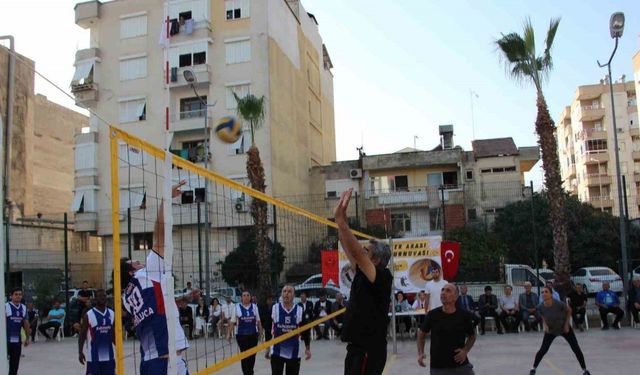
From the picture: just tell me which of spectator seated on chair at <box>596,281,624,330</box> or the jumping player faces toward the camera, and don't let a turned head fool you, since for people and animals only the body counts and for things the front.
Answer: the spectator seated on chair

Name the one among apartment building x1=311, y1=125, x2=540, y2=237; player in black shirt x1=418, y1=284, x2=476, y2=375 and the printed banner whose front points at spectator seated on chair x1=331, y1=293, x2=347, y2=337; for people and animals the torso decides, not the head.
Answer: the apartment building

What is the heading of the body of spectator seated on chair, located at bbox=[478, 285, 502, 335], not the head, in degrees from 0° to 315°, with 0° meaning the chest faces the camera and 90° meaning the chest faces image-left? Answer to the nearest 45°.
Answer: approximately 0°

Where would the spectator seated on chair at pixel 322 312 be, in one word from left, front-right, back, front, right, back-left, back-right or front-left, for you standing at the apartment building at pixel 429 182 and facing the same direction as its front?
front

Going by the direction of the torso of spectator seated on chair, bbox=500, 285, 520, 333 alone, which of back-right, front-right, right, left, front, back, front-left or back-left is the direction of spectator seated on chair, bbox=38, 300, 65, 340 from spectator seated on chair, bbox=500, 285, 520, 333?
right

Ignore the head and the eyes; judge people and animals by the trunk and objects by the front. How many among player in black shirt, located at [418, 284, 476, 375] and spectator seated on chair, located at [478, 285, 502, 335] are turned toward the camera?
2

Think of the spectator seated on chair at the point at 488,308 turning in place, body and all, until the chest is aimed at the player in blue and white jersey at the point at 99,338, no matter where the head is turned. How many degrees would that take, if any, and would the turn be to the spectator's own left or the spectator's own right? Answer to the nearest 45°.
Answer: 0° — they already face them

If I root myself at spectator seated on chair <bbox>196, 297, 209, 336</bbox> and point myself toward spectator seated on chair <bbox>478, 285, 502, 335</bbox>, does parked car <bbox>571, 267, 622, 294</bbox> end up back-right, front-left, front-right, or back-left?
front-left

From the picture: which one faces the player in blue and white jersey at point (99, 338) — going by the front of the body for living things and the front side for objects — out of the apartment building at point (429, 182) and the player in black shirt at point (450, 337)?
the apartment building

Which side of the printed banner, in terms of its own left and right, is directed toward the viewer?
front

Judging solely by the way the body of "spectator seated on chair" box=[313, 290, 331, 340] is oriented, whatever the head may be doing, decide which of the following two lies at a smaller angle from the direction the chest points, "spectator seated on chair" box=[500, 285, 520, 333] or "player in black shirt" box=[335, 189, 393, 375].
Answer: the player in black shirt

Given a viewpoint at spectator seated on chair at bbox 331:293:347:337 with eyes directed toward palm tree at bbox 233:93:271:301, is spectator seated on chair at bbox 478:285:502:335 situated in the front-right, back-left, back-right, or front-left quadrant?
back-right

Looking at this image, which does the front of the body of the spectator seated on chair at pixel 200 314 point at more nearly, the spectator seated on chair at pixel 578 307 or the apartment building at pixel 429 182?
the spectator seated on chair

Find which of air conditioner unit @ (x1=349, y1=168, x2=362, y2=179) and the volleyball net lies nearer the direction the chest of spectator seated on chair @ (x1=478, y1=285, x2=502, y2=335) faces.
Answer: the volleyball net

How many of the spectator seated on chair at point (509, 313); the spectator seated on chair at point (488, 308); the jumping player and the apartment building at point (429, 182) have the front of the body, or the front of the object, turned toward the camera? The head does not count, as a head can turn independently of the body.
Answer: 3

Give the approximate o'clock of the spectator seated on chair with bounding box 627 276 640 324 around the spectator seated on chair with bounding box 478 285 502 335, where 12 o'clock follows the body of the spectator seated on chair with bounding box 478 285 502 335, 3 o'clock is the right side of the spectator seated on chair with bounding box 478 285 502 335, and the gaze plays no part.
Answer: the spectator seated on chair with bounding box 627 276 640 324 is roughly at 9 o'clock from the spectator seated on chair with bounding box 478 285 502 335.

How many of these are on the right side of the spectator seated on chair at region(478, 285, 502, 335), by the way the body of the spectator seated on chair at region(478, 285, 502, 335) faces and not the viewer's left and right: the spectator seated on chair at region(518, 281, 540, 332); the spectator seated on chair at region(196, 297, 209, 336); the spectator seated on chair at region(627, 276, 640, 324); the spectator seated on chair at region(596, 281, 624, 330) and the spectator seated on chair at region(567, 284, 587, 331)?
1

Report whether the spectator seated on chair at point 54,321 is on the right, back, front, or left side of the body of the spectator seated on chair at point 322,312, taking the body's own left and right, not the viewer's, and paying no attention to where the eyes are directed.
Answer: right

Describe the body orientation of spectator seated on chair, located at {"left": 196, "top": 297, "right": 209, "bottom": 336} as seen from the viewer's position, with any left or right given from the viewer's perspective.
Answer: facing the viewer
